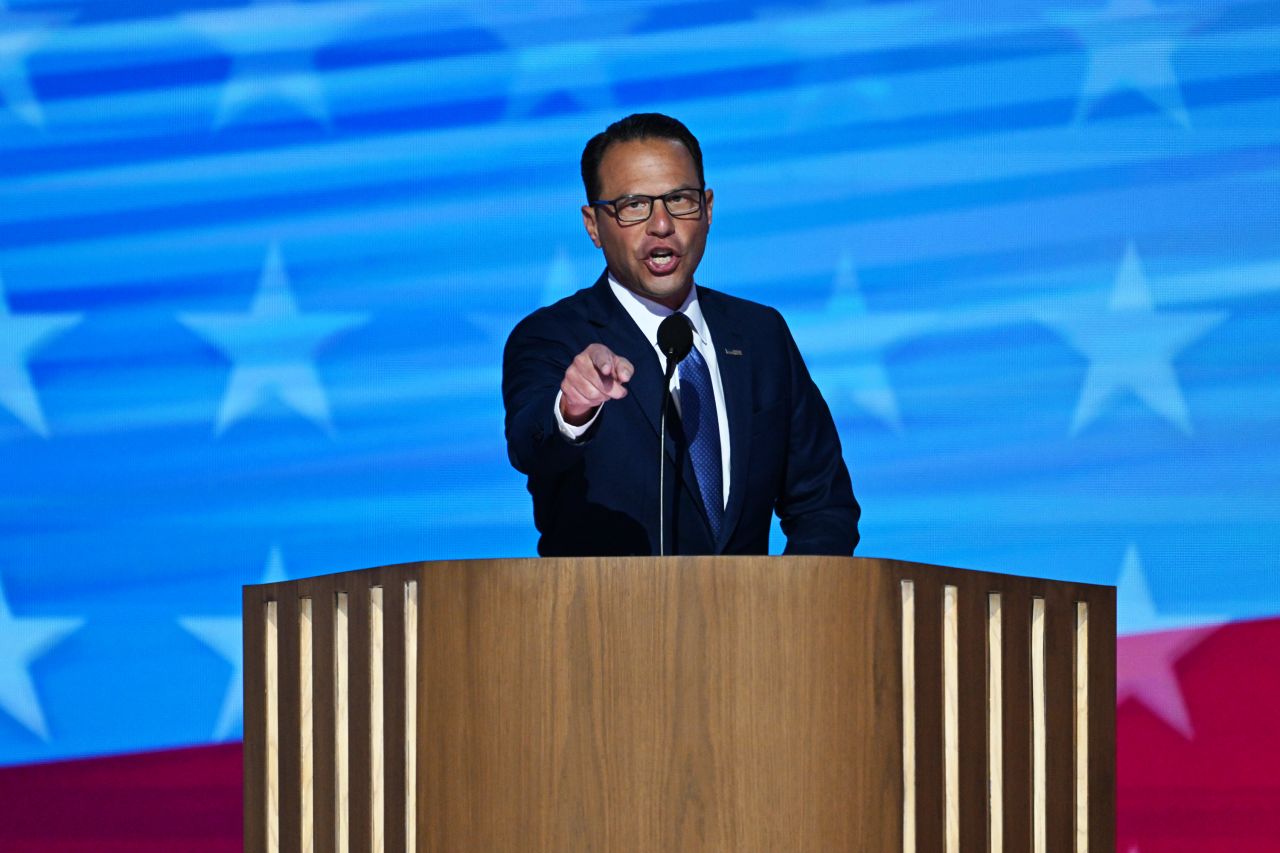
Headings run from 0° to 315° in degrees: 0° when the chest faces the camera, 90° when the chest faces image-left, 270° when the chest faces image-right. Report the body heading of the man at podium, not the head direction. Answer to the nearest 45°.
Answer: approximately 0°

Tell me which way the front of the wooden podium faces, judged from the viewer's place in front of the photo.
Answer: facing the viewer

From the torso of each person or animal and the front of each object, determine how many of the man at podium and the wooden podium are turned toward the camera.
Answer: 2

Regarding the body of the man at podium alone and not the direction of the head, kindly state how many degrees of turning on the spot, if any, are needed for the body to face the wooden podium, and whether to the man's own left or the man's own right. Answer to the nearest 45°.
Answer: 0° — they already face it

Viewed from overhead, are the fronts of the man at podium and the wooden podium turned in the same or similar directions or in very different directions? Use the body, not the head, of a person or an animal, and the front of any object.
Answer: same or similar directions

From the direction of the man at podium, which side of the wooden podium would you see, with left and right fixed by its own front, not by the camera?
back
